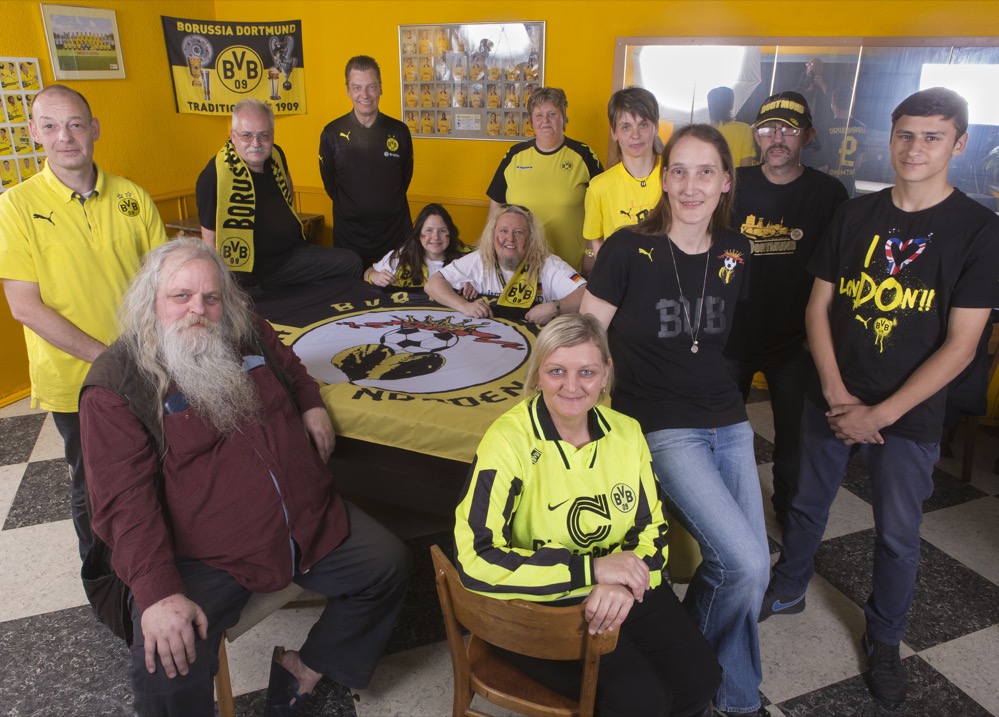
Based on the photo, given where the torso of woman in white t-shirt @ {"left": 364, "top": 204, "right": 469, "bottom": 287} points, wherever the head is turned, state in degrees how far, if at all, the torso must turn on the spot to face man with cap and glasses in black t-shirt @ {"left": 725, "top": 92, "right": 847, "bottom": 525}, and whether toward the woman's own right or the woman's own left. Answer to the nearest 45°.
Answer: approximately 45° to the woman's own left

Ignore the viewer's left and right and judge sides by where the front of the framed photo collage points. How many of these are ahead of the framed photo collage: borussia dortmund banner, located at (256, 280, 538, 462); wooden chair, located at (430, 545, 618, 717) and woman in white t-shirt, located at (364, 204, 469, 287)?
3

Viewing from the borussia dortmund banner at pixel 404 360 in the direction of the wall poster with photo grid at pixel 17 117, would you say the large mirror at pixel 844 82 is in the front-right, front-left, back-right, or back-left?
back-right

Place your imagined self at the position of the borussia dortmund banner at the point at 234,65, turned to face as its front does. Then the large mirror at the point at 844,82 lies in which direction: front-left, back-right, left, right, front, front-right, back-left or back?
front-left

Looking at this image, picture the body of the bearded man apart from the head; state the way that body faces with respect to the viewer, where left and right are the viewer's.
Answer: facing the viewer and to the right of the viewer

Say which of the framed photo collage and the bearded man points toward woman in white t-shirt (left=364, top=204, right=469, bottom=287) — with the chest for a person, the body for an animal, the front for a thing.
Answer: the framed photo collage

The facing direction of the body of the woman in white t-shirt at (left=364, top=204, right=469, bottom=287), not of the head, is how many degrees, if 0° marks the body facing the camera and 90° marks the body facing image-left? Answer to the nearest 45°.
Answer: approximately 0°

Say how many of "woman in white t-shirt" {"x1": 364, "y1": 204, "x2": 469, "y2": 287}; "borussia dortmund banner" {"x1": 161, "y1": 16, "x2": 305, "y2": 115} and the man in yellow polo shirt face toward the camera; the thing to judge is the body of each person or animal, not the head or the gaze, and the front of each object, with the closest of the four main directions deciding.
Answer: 3

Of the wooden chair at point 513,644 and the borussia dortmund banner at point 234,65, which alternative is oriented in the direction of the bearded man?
the borussia dortmund banner

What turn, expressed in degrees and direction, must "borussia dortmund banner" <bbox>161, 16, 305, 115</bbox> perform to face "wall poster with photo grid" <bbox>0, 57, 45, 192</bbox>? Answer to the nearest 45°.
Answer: approximately 45° to its right

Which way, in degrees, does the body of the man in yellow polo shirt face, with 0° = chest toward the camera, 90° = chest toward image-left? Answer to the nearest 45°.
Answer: approximately 0°
